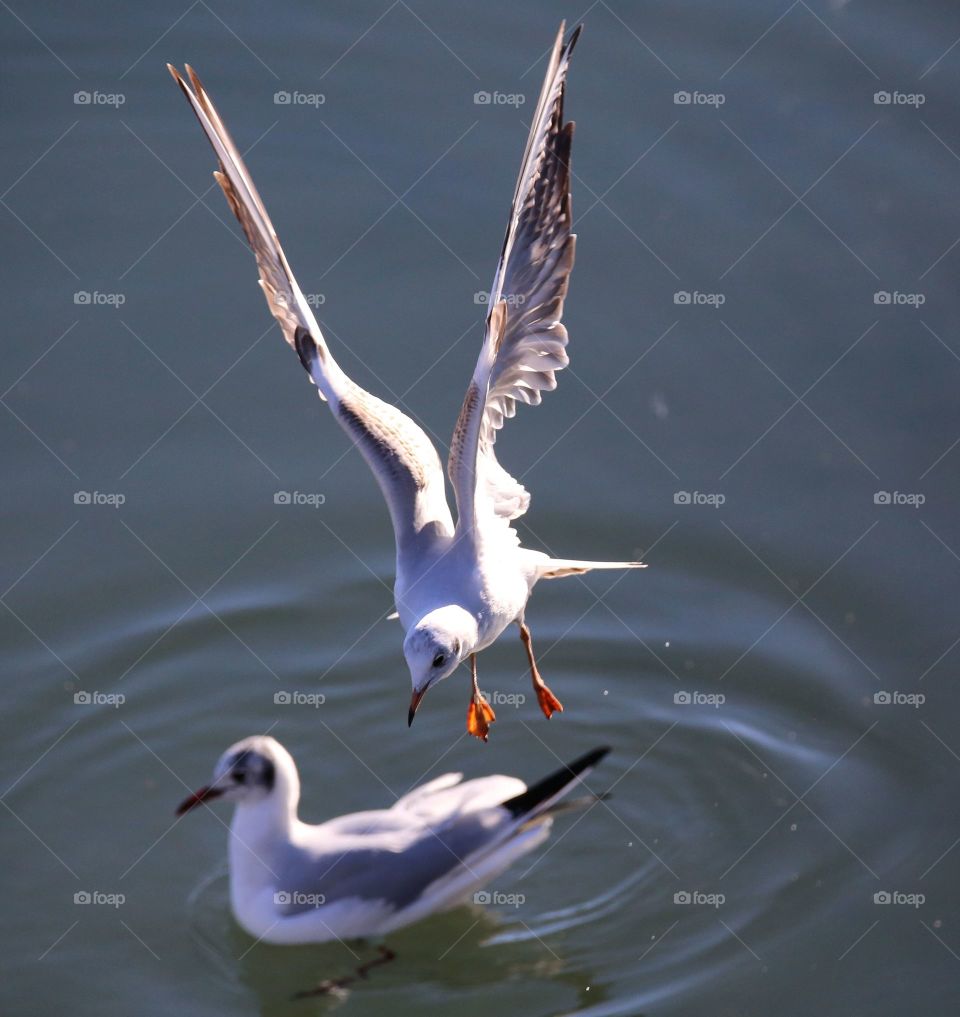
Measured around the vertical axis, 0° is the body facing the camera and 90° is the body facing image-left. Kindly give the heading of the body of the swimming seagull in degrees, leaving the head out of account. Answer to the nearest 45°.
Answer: approximately 90°

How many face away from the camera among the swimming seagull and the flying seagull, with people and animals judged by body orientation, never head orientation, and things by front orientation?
0

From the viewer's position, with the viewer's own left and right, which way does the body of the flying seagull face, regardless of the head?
facing the viewer and to the left of the viewer
